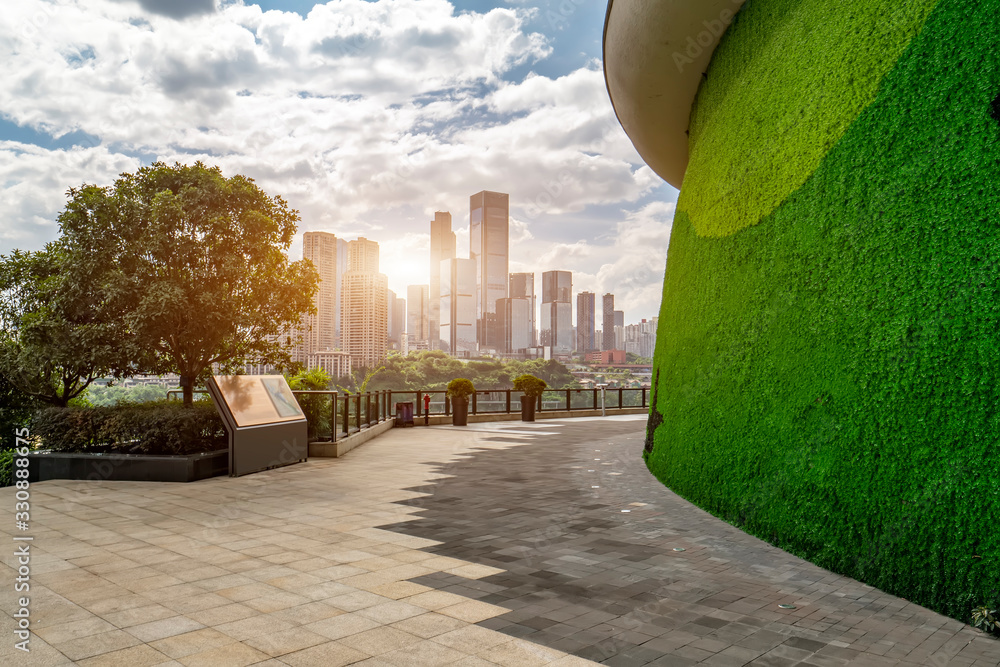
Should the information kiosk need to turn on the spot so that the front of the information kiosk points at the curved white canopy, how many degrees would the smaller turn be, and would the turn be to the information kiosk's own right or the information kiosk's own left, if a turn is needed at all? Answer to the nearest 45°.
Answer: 0° — it already faces it

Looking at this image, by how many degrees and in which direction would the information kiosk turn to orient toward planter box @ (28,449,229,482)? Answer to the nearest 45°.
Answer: approximately 135° to its right

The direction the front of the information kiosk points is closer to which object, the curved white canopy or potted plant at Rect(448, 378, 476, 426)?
the curved white canopy

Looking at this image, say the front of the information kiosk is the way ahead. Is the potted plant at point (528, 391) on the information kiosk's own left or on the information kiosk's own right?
on the information kiosk's own left

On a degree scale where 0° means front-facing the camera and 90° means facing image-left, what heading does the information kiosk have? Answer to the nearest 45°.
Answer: approximately 315°

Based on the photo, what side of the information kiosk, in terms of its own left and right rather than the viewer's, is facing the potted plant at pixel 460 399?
left

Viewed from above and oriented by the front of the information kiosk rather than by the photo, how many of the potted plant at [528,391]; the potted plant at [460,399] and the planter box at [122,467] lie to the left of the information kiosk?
2

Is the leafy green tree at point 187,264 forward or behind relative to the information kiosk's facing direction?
behind
